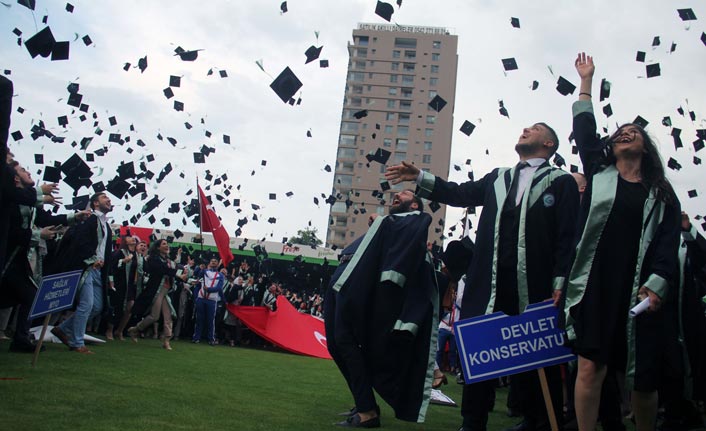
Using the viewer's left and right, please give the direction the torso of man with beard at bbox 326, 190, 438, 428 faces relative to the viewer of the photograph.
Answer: facing to the left of the viewer

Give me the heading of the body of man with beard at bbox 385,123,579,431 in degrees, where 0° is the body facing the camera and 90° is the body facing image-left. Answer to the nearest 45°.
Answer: approximately 45°

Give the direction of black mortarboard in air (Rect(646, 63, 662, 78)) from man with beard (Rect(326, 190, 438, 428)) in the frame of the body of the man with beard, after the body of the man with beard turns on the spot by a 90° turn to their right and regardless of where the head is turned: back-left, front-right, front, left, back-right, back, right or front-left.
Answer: front-right

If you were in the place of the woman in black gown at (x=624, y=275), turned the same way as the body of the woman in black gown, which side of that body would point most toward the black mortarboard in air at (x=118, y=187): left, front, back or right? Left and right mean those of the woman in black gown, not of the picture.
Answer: right

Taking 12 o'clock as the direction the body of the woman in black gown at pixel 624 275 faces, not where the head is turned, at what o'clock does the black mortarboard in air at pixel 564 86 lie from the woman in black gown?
The black mortarboard in air is roughly at 4 o'clock from the woman in black gown.

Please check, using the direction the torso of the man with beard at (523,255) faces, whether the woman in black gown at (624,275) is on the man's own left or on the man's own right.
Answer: on the man's own left
